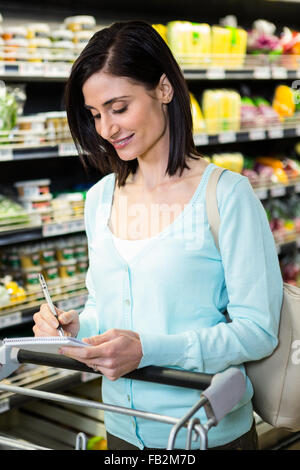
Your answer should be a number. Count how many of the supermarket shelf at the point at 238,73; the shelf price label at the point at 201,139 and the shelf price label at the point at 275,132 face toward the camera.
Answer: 3

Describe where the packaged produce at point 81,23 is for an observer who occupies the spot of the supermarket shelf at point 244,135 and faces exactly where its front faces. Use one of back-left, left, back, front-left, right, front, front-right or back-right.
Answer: right

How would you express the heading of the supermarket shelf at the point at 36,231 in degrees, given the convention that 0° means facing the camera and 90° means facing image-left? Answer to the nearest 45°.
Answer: approximately 315°

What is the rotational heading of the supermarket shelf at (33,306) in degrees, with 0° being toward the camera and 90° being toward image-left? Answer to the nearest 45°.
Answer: approximately 315°

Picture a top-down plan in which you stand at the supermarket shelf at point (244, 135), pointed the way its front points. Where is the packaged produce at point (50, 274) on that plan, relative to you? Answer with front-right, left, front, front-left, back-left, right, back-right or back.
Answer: right

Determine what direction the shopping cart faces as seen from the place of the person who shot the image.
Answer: facing the viewer and to the left of the viewer

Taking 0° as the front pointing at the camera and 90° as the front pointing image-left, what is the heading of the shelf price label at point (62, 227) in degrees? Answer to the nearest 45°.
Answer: approximately 315°

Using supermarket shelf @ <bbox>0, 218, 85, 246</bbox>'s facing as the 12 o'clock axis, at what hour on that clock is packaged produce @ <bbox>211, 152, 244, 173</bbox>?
The packaged produce is roughly at 9 o'clock from the supermarket shelf.

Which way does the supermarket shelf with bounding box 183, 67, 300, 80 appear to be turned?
toward the camera

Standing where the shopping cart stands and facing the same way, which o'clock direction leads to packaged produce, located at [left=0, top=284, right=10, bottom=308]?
The packaged produce is roughly at 4 o'clock from the shopping cart.

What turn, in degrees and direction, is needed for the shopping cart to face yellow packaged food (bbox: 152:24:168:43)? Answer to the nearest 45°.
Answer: approximately 135° to its right

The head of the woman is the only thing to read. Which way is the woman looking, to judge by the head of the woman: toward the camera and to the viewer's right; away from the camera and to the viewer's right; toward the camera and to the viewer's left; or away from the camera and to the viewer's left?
toward the camera and to the viewer's left

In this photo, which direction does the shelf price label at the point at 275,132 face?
toward the camera

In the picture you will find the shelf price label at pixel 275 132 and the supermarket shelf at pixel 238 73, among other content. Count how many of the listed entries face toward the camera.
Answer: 2

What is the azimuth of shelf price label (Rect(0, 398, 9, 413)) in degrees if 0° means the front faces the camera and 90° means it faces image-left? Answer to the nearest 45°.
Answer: approximately 315°
